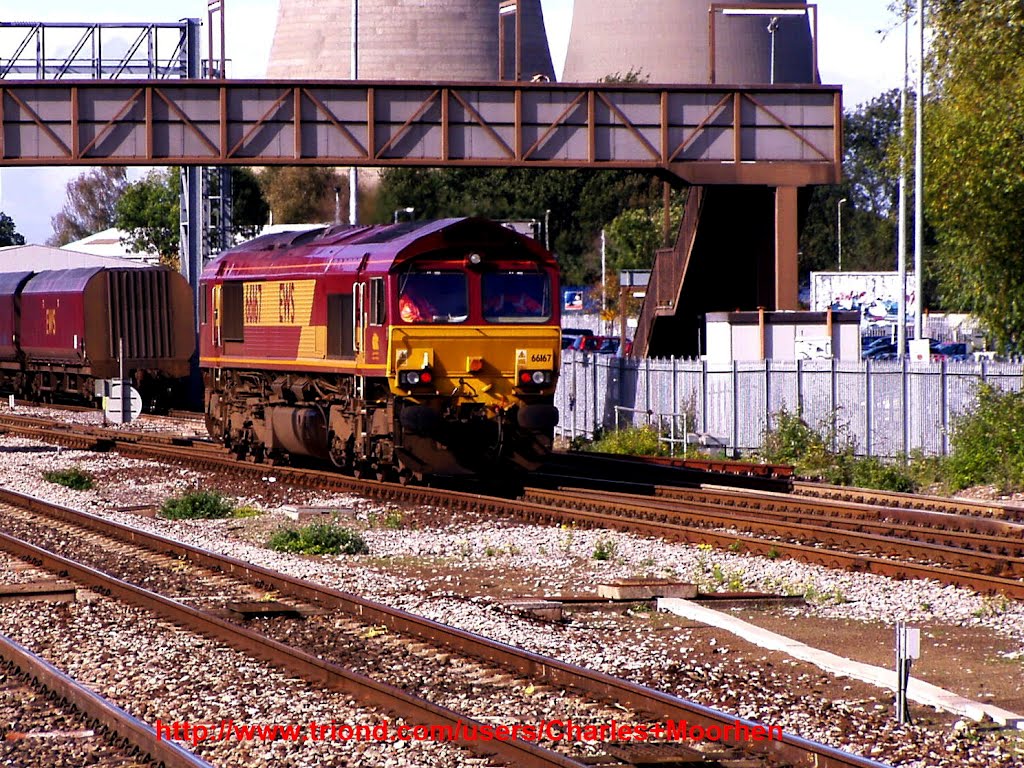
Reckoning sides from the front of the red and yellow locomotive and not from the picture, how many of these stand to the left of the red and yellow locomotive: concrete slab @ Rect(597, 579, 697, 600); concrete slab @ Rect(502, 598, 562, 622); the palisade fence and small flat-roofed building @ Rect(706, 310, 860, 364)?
2

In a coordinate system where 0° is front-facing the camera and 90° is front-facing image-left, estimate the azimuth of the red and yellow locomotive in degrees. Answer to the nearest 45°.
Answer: approximately 315°

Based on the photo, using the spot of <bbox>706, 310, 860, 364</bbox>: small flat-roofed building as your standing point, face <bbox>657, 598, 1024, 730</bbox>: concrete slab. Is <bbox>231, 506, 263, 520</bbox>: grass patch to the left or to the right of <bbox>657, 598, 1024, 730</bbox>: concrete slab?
right

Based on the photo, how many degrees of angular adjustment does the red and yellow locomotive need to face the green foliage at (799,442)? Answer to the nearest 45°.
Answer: approximately 90° to its left

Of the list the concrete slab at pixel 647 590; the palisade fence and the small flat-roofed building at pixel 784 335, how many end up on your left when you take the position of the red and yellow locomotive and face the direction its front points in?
2
